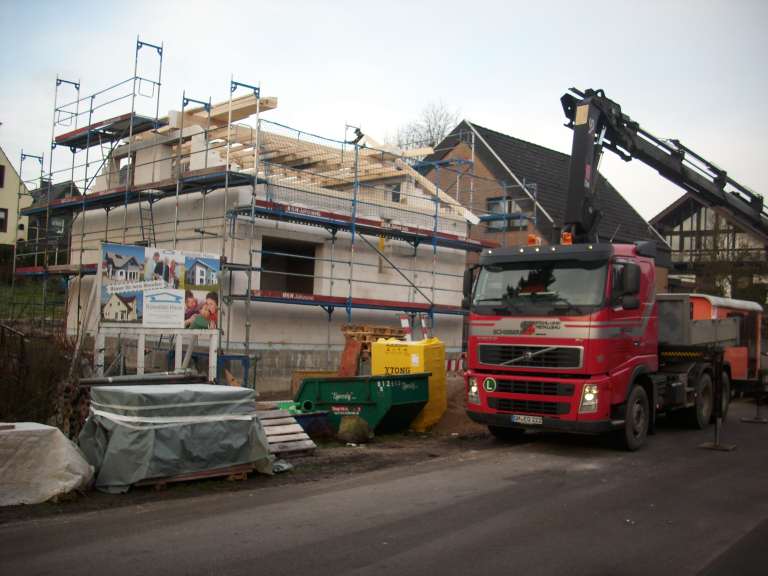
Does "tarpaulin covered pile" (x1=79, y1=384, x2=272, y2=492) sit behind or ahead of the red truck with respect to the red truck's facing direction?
ahead

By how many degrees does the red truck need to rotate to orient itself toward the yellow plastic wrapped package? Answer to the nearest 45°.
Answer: approximately 90° to its right

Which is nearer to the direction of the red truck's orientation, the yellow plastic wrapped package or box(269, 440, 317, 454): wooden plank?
the wooden plank

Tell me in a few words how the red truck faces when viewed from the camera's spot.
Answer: facing the viewer and to the left of the viewer

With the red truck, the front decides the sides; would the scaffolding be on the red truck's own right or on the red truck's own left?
on the red truck's own right

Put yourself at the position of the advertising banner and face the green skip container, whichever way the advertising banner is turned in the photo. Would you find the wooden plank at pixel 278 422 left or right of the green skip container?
right

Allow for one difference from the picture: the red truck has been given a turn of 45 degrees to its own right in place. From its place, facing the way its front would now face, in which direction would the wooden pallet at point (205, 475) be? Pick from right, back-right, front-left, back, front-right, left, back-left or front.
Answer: front-left

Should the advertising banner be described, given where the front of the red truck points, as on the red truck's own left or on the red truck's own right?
on the red truck's own right

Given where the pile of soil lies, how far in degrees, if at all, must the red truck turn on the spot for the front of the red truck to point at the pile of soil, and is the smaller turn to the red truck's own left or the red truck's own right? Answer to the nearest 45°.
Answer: approximately 90° to the red truck's own right

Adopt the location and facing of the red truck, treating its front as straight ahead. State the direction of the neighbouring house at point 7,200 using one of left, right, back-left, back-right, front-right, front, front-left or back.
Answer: right

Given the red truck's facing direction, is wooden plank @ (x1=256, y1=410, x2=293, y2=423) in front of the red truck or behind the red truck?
in front
